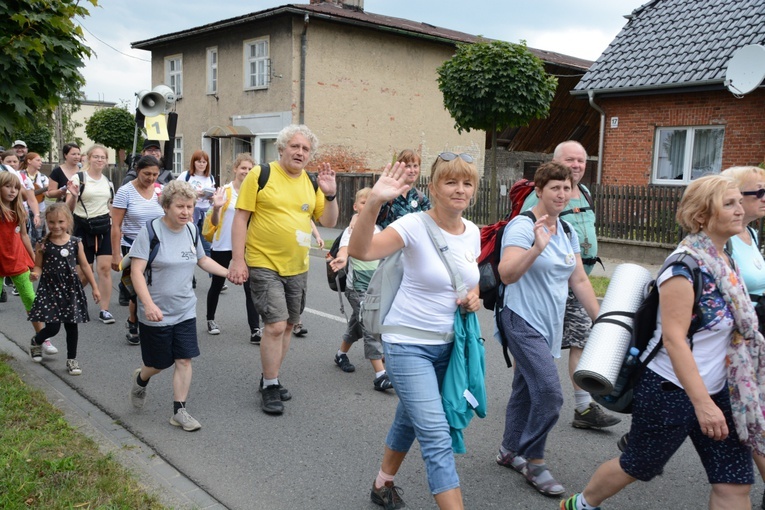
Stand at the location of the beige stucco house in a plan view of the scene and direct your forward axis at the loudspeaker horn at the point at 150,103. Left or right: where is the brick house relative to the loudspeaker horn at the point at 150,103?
left

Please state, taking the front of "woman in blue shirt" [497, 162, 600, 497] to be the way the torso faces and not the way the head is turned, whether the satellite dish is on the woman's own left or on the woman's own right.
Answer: on the woman's own left

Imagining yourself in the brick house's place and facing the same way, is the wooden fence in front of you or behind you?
in front

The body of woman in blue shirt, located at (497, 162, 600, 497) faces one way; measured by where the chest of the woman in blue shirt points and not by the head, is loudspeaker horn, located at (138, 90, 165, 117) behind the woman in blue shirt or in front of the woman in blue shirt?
behind

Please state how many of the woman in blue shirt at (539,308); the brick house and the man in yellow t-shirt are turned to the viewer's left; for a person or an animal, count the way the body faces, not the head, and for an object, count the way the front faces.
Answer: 0

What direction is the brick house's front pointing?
toward the camera

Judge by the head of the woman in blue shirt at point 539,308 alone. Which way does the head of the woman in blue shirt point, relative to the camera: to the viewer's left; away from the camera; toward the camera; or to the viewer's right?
toward the camera

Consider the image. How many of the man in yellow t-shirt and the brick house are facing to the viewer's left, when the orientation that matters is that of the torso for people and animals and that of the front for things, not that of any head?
0

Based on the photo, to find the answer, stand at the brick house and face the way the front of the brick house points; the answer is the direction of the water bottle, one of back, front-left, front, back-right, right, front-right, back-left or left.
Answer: front

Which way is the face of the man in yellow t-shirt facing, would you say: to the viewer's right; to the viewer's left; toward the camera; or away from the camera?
toward the camera

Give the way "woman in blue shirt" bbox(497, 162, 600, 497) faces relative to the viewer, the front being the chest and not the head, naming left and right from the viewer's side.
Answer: facing the viewer and to the right of the viewer

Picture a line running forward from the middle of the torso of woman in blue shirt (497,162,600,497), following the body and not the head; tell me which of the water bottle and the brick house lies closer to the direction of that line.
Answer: the water bottle

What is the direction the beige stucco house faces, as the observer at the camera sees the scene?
facing the viewer and to the left of the viewer

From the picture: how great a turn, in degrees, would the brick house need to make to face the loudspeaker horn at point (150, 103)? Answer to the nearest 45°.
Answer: approximately 45° to its right

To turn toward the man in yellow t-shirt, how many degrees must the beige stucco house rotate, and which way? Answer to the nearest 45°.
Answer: approximately 45° to its left

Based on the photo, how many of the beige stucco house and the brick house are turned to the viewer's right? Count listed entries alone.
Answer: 0

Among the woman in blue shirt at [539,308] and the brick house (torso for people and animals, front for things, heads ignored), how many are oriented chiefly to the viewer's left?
0
